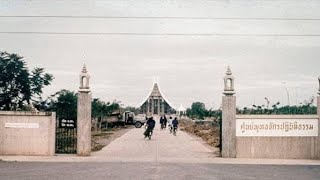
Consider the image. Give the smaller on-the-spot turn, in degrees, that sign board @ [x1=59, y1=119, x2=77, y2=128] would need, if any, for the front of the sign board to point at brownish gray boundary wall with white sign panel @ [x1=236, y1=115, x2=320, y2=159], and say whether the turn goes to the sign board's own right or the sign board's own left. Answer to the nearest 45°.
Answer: approximately 90° to the sign board's own left

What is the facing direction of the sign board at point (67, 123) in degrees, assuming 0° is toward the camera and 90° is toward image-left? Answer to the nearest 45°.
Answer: approximately 0°

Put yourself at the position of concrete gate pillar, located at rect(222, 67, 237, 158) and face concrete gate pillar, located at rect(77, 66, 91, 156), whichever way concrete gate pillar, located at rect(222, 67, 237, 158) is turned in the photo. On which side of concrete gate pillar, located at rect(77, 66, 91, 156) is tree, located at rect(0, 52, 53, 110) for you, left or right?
right

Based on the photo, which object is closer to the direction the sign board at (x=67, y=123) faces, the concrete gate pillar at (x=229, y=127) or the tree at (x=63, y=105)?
the concrete gate pillar

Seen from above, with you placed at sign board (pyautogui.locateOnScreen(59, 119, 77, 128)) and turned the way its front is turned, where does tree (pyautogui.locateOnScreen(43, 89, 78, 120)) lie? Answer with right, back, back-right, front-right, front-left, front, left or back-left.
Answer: back

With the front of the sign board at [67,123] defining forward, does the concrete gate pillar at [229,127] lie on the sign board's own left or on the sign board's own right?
on the sign board's own left

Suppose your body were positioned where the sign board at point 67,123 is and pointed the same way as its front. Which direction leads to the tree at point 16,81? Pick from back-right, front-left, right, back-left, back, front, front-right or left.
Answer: back
